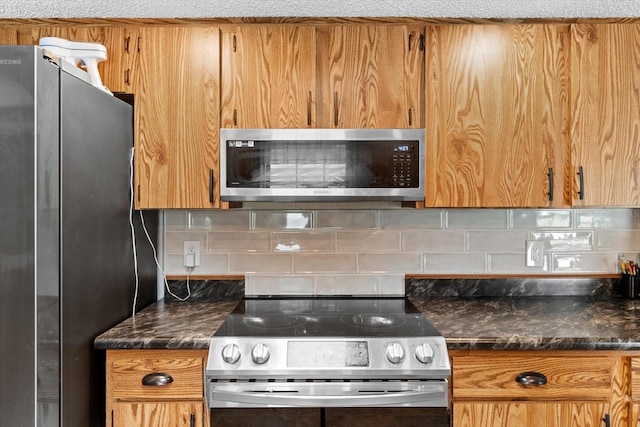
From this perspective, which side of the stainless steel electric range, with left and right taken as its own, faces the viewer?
front

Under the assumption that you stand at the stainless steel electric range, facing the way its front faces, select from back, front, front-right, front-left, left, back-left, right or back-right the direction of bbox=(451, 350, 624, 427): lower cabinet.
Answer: left

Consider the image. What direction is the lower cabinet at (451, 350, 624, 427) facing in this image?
toward the camera

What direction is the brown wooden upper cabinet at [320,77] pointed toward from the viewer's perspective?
toward the camera

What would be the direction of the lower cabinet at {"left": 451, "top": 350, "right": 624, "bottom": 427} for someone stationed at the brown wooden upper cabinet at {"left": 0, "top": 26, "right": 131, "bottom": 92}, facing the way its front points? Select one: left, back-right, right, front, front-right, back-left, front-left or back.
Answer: front-left

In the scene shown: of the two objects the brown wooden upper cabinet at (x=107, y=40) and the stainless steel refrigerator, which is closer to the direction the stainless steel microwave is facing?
the stainless steel refrigerator

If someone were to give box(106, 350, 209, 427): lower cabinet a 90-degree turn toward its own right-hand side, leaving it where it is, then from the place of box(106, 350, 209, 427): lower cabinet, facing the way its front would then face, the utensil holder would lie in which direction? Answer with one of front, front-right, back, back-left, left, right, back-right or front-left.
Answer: back

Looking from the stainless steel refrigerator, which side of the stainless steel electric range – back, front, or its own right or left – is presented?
right

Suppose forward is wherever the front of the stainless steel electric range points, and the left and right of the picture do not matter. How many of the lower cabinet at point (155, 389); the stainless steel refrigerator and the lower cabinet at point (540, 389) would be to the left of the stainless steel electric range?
1

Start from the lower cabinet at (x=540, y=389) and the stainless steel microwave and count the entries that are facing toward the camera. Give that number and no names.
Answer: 2
